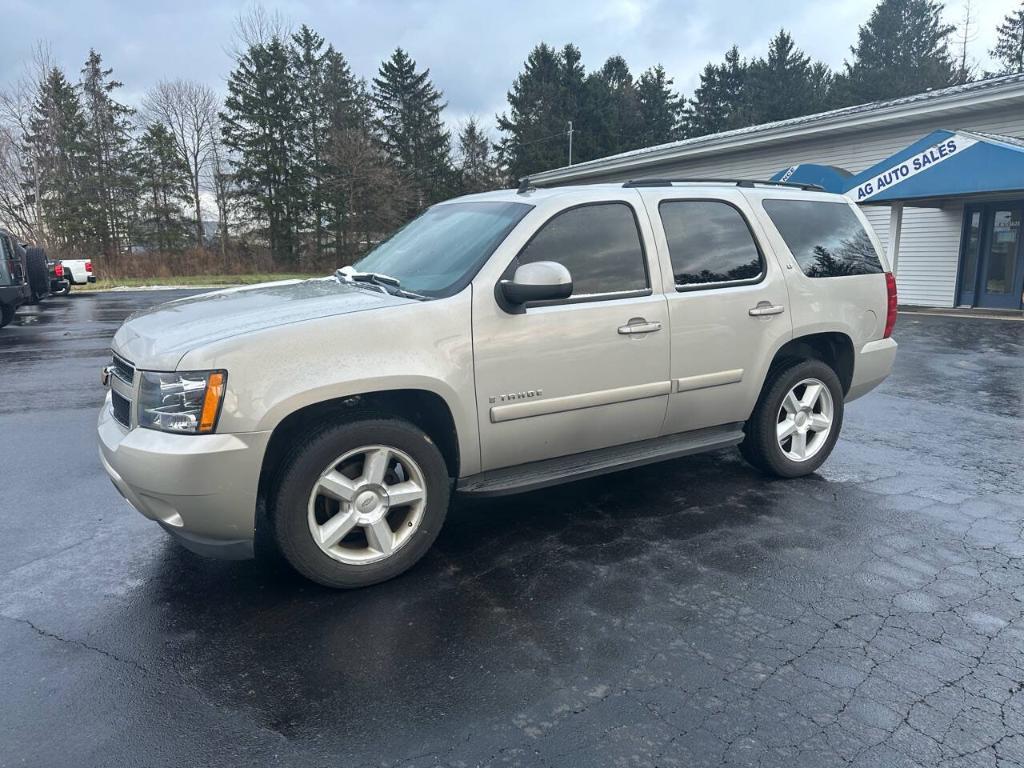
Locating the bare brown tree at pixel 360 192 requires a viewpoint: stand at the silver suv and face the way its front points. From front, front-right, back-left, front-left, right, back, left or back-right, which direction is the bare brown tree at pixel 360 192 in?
back-right

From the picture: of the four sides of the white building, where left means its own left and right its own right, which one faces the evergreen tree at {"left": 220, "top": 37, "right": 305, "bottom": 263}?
right

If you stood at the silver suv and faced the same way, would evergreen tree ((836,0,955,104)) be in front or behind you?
behind

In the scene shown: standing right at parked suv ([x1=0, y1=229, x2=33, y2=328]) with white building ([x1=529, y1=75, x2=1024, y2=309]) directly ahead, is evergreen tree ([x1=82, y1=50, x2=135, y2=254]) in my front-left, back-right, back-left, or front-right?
back-left

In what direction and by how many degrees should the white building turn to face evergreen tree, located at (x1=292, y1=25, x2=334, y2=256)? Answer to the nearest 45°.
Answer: approximately 90° to its right

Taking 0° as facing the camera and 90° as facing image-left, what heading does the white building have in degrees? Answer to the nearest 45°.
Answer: approximately 45°

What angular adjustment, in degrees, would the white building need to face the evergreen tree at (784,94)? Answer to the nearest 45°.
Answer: approximately 135° to its right

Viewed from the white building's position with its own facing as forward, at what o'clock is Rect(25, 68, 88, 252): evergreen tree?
The evergreen tree is roughly at 2 o'clock from the white building.

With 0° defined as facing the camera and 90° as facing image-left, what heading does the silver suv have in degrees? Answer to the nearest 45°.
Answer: approximately 45°

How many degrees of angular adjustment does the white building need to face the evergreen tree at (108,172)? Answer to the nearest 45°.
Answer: approximately 45° to its right

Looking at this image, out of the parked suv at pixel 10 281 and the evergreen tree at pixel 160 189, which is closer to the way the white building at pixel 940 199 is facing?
the parked suv

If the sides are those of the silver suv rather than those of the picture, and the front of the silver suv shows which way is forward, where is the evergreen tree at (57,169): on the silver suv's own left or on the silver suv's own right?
on the silver suv's own right
